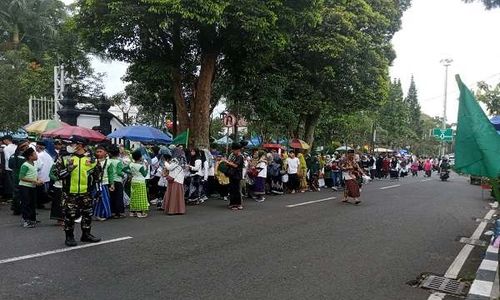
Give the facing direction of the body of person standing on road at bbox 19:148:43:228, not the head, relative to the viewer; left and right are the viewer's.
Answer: facing to the right of the viewer

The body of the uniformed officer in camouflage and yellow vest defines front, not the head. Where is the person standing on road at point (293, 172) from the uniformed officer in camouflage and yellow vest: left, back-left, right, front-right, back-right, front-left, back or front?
back-left

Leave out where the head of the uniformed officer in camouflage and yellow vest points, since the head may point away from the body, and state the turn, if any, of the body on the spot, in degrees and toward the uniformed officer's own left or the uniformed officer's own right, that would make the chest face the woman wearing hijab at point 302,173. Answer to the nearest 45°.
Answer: approximately 135° to the uniformed officer's own left

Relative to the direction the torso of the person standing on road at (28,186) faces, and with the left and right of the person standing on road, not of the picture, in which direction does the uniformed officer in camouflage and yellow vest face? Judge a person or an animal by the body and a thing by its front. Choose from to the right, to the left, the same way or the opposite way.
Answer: to the right

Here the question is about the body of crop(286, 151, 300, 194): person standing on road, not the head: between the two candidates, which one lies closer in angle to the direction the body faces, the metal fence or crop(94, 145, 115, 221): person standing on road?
the person standing on road

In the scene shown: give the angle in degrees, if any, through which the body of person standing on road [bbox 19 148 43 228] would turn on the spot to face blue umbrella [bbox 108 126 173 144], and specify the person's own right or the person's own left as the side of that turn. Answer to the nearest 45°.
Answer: approximately 45° to the person's own left

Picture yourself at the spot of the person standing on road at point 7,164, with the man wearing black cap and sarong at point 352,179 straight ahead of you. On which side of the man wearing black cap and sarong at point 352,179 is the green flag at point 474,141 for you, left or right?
right

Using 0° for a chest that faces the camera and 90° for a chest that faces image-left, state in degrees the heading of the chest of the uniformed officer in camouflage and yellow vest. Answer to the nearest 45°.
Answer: approximately 0°
